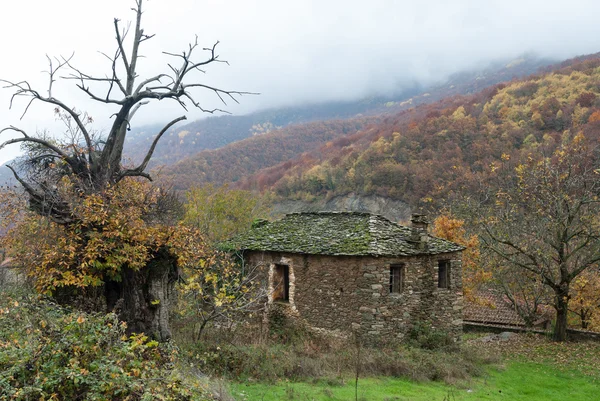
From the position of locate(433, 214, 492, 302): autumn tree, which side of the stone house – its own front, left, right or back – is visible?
back

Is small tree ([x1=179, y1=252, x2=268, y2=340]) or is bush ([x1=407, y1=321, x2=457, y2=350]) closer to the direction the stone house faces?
the small tree

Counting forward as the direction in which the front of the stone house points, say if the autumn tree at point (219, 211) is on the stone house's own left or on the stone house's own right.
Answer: on the stone house's own right

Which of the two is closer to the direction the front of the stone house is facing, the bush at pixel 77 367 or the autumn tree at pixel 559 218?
the bush

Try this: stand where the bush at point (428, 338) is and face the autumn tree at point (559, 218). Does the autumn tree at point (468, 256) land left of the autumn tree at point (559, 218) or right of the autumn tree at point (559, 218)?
left

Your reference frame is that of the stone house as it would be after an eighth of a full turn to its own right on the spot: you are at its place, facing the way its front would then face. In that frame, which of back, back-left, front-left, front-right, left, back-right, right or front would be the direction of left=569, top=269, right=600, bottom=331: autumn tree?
back-right

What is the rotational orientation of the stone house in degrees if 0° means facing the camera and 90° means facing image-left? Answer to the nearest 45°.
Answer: approximately 45°
